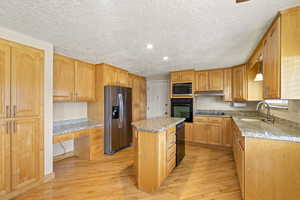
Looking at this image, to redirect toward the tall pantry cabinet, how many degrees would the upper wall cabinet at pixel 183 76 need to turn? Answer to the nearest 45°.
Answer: approximately 45° to its right

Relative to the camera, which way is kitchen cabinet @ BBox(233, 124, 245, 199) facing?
to the viewer's left

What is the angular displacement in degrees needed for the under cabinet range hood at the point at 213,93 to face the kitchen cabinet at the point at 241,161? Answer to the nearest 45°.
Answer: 0° — it already faces it

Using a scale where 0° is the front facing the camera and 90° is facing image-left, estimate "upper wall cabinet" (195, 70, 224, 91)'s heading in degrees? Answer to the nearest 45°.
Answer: approximately 0°

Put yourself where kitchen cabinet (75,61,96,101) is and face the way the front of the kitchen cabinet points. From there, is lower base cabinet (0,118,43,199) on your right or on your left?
on your right

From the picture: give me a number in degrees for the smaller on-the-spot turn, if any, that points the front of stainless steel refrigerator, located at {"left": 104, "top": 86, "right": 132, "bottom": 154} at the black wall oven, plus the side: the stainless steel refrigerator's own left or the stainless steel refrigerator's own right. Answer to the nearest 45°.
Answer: approximately 45° to the stainless steel refrigerator's own left

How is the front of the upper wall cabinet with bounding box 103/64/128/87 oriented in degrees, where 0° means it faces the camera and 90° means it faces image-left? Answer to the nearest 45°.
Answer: approximately 315°
